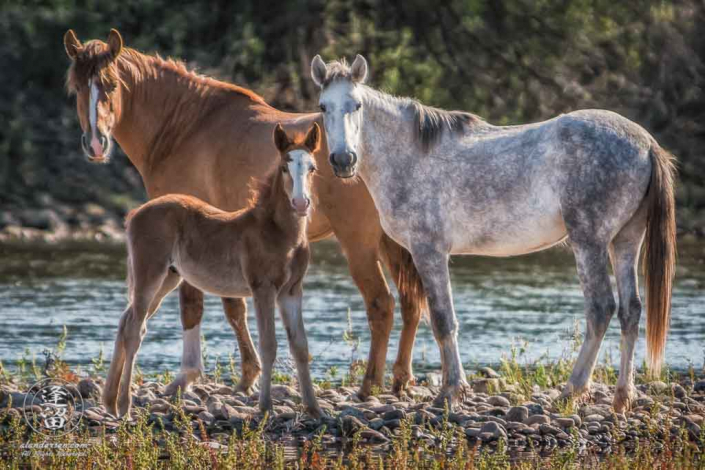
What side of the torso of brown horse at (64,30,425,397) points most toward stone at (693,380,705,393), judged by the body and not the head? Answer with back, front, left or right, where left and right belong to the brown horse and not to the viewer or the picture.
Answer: back

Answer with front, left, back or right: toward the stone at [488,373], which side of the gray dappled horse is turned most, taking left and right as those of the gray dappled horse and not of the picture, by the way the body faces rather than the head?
right

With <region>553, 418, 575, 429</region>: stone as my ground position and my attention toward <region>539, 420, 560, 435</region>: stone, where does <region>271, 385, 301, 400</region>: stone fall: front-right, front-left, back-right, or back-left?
front-right

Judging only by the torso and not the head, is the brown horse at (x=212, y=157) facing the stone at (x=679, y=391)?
no

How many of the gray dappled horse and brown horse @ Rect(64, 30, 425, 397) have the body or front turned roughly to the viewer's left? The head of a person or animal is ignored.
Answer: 2

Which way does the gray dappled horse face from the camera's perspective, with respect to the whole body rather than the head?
to the viewer's left

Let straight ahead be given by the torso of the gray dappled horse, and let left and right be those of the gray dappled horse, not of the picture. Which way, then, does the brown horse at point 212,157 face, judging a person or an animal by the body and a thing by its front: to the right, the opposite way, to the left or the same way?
the same way

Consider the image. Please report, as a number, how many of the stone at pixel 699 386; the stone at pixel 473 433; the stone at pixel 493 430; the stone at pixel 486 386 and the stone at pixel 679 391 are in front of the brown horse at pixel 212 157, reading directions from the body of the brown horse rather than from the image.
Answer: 0

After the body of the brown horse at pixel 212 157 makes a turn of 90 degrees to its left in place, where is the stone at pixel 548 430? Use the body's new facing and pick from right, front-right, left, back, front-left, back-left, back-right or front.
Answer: front-left

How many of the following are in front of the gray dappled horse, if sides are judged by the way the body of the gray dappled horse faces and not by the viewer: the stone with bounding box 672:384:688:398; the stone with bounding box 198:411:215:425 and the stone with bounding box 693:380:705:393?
1

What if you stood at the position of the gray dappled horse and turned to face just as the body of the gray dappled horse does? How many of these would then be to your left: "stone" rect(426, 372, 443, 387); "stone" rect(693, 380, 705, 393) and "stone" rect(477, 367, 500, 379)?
0

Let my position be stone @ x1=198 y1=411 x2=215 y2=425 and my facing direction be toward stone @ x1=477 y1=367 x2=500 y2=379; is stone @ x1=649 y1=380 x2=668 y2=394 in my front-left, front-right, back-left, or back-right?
front-right

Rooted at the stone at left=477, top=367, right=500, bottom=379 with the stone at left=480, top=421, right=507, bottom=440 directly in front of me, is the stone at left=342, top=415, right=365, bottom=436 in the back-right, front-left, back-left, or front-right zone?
front-right

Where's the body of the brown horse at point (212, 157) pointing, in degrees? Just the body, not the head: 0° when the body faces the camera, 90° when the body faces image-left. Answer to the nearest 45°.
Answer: approximately 90°

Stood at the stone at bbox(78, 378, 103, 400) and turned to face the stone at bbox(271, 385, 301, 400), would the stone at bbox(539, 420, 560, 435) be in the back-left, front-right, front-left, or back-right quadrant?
front-right

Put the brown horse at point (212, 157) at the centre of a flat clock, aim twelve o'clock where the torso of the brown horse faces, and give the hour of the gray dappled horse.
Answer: The gray dappled horse is roughly at 7 o'clock from the brown horse.
